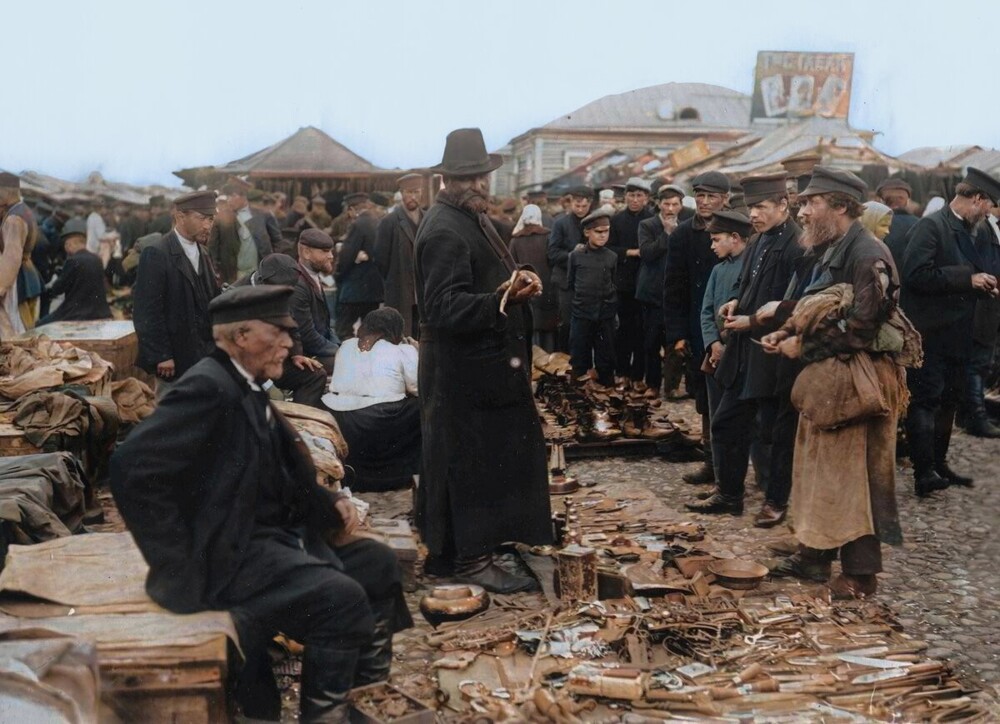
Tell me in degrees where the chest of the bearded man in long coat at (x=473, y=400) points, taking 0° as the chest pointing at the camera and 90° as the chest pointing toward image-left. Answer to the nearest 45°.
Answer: approximately 315°

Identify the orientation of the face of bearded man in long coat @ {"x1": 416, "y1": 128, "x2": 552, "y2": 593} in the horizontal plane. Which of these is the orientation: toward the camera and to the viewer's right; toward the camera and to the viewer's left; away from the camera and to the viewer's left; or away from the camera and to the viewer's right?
toward the camera and to the viewer's right

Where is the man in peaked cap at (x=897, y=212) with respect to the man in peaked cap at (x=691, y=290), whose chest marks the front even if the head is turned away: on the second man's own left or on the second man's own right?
on the second man's own left

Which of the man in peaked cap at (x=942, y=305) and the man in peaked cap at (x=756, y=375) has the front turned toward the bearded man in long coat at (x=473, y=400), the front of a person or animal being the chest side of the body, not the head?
the man in peaked cap at (x=756, y=375)

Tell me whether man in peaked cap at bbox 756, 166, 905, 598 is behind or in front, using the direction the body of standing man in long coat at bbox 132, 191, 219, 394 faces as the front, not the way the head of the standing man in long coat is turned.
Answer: in front

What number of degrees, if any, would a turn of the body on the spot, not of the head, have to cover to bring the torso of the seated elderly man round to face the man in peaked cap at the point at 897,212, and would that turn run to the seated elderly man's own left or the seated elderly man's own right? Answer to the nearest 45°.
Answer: approximately 45° to the seated elderly man's own left

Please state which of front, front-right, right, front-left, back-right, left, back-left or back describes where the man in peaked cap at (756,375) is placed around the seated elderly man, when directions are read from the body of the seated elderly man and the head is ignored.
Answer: front-left
